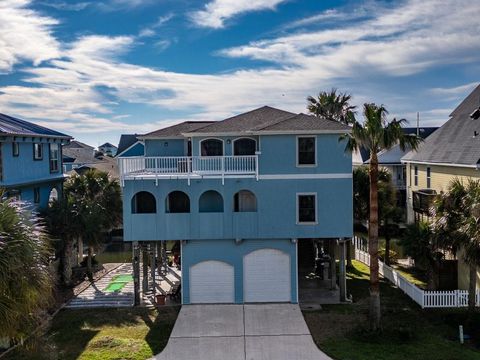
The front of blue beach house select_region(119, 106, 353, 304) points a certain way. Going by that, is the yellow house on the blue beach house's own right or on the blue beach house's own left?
on the blue beach house's own left

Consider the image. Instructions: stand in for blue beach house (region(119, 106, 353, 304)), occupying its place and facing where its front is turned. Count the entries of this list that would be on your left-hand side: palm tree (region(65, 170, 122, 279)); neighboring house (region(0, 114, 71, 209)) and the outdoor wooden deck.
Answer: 0

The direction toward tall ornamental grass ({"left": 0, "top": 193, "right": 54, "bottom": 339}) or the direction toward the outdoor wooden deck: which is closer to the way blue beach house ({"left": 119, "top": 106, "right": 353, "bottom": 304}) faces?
the tall ornamental grass

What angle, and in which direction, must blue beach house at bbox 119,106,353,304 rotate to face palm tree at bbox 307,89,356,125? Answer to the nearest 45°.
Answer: approximately 180°

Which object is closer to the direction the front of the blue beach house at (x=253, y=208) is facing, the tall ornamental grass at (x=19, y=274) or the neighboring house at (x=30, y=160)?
the tall ornamental grass

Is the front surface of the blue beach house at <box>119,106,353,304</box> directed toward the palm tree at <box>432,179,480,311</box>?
no

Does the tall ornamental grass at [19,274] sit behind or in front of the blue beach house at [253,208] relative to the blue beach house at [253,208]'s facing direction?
in front

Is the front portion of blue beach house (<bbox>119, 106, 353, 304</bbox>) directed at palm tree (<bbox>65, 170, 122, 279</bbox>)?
no

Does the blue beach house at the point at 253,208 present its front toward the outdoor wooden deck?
no

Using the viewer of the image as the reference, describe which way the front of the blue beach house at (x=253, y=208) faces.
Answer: facing the viewer

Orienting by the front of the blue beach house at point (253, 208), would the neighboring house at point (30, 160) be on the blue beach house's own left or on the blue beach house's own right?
on the blue beach house's own right

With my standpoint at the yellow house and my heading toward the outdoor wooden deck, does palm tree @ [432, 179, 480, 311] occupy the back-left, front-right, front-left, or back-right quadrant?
front-left
